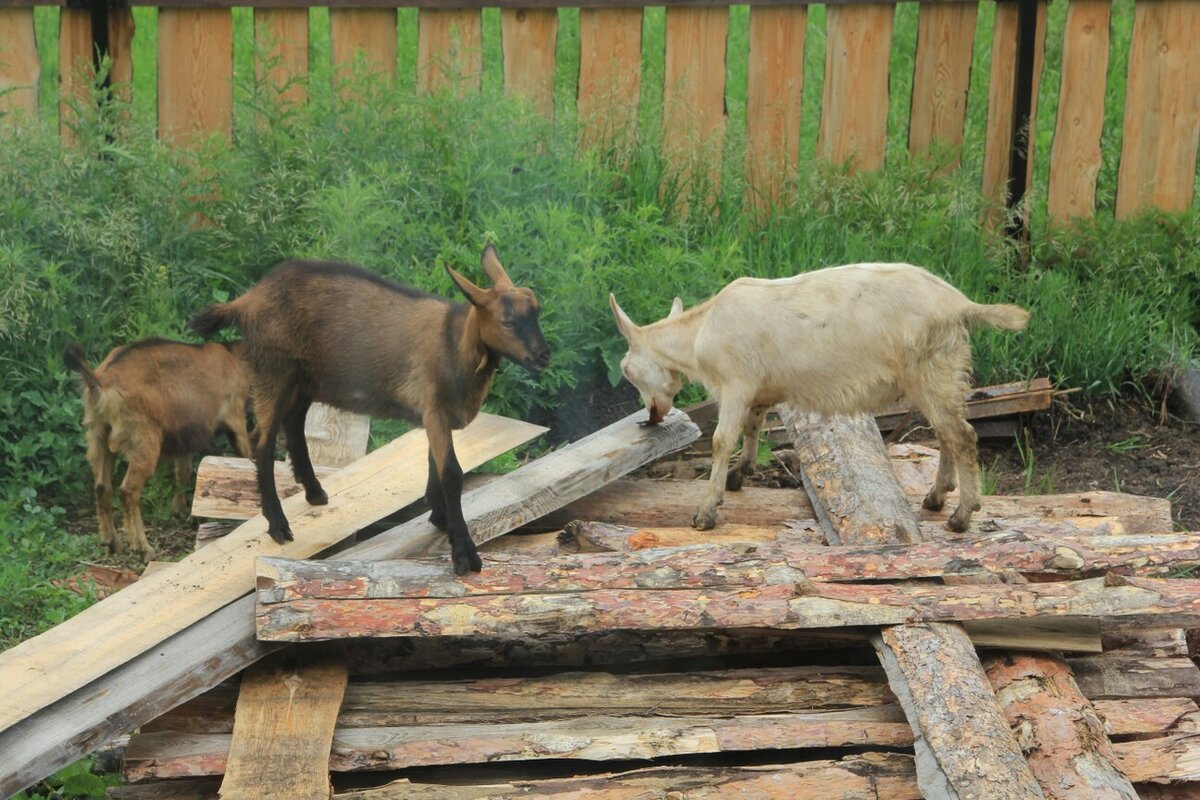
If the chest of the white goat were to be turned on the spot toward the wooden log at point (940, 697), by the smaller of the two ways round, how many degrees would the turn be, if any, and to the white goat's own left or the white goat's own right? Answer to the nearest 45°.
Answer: approximately 90° to the white goat's own left

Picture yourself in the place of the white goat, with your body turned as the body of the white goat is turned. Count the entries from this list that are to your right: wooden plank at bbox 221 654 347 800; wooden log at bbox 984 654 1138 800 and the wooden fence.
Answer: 1

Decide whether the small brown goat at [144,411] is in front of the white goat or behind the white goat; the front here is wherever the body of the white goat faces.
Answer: in front

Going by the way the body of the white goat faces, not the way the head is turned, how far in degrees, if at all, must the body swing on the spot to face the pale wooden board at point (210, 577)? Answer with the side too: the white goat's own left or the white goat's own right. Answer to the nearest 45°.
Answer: approximately 45° to the white goat's own left

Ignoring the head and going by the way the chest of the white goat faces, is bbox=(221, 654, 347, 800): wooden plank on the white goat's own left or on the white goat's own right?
on the white goat's own left

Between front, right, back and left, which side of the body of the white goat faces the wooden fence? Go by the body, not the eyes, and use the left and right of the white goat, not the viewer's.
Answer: right

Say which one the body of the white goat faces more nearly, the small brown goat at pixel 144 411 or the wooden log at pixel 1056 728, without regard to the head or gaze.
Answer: the small brown goat

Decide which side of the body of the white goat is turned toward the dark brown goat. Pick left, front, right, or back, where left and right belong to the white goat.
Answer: front

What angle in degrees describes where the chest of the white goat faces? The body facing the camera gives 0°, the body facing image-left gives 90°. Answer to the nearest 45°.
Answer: approximately 90°

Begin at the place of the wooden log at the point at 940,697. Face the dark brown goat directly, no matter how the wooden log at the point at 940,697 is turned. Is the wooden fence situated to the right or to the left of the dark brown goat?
right
